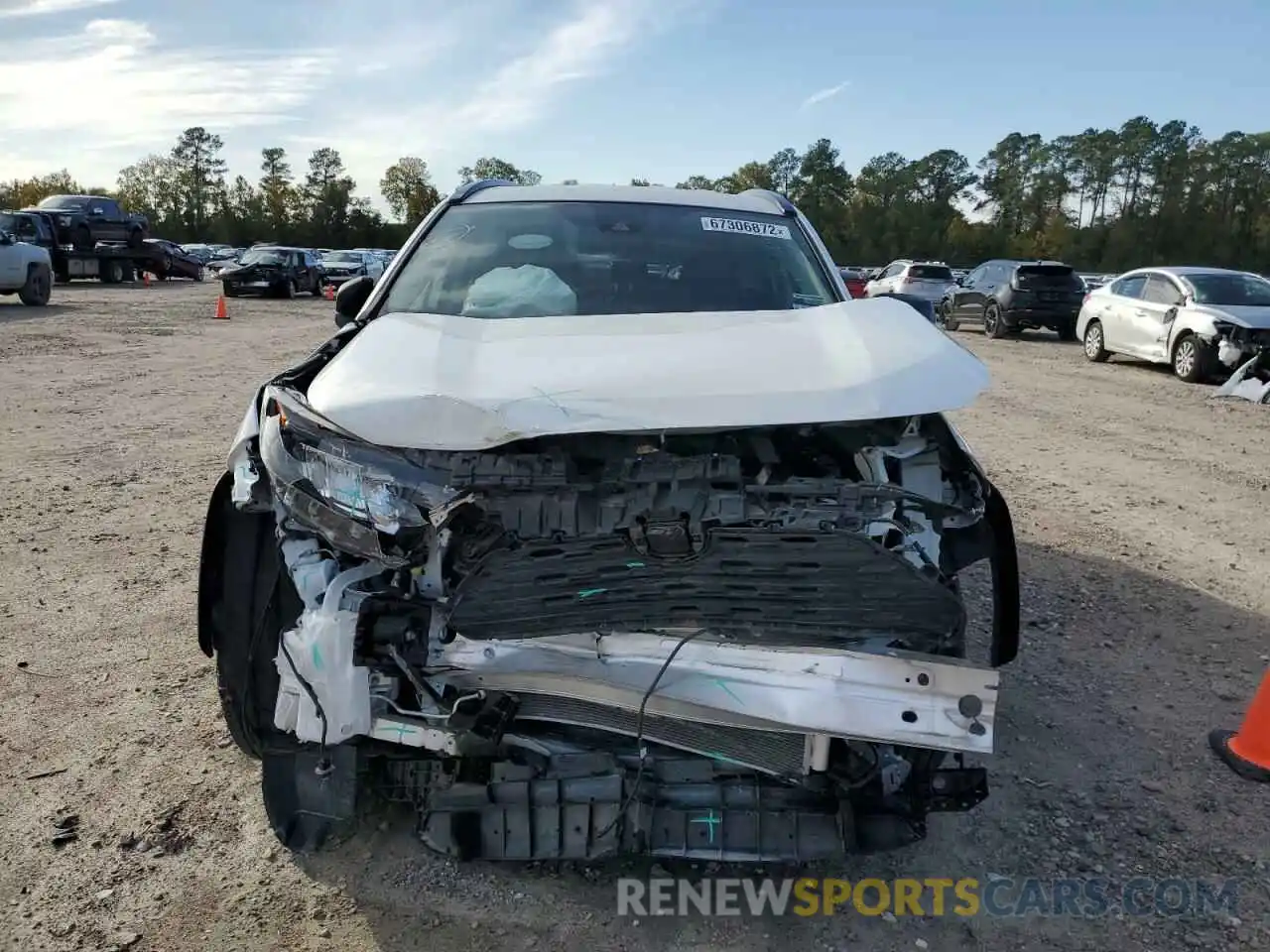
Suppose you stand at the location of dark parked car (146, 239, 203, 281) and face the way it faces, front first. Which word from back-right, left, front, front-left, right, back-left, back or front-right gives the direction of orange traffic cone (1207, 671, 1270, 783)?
front-right

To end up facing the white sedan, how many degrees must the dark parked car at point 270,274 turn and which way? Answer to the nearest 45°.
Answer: approximately 90° to its left

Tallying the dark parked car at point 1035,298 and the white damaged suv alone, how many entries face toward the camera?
1

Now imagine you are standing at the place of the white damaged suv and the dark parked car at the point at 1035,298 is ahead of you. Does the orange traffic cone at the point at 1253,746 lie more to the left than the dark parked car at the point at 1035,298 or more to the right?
right

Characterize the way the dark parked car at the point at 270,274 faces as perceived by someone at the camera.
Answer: facing the viewer and to the left of the viewer

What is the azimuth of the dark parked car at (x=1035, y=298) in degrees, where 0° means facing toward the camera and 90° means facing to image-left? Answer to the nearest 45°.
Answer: approximately 135°

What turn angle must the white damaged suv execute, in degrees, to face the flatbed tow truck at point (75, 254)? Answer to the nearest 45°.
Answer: approximately 135° to its right

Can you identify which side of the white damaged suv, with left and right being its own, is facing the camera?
front

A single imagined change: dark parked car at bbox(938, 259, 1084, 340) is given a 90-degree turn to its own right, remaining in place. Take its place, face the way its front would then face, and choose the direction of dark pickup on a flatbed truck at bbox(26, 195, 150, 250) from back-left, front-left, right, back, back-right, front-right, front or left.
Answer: back-left

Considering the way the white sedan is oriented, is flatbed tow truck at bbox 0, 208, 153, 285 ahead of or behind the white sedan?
behind

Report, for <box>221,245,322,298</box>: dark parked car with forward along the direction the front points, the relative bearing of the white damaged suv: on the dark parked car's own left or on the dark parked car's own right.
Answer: on the dark parked car's own left

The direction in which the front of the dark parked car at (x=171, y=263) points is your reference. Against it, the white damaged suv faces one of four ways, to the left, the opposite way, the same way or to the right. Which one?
to the right

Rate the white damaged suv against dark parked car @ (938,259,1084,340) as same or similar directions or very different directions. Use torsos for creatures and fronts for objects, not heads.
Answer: very different directions
